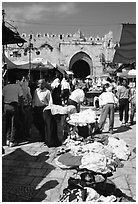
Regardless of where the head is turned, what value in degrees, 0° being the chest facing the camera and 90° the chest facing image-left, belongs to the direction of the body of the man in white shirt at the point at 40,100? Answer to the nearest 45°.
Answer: approximately 0°

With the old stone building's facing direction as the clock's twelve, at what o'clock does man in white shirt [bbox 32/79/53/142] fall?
The man in white shirt is roughly at 12 o'clock from the old stone building.

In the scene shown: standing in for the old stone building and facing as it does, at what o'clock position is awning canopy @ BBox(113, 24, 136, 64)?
The awning canopy is roughly at 12 o'clock from the old stone building.

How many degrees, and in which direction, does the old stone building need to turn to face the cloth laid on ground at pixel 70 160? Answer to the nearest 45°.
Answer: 0° — it already faces it

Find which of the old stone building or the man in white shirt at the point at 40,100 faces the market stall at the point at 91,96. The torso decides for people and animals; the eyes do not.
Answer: the old stone building

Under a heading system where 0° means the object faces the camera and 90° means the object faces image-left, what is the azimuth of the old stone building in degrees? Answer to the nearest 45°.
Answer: approximately 0°

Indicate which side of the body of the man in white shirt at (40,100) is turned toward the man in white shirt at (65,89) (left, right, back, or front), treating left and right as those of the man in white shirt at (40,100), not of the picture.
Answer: back

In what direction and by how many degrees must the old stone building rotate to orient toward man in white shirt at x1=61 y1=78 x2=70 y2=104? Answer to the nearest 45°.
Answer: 0° — it already faces them

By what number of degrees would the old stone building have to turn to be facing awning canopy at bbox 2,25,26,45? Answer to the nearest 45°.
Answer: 0° — it already faces it

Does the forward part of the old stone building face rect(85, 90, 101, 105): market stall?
yes
